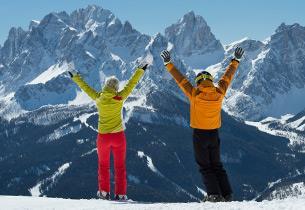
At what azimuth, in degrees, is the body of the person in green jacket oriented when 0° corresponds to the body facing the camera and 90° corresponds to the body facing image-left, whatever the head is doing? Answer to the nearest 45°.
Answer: approximately 180°

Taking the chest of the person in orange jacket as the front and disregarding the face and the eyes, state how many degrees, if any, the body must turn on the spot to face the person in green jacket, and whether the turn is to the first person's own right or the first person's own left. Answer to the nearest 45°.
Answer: approximately 45° to the first person's own left

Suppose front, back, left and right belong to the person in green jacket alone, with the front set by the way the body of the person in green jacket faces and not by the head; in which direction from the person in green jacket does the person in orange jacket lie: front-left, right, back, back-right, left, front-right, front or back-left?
back-right

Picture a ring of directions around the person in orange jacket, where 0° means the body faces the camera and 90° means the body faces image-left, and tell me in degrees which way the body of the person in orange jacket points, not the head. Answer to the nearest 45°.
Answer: approximately 180°

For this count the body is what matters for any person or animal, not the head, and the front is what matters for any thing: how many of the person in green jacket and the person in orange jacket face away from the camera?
2
